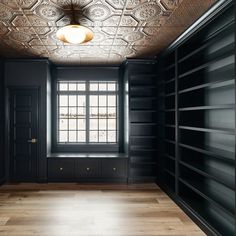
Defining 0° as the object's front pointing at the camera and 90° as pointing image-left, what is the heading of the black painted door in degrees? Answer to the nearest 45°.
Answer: approximately 0°

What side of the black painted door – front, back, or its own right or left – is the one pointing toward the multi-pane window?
left

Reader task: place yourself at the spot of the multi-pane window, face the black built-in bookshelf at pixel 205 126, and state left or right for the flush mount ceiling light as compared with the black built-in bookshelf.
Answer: right

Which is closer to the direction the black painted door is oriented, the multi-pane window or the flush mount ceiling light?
the flush mount ceiling light

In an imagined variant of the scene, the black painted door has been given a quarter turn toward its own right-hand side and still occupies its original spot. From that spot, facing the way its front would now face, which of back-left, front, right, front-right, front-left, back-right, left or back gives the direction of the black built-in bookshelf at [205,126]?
back-left

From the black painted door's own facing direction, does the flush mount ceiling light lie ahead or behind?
ahead
